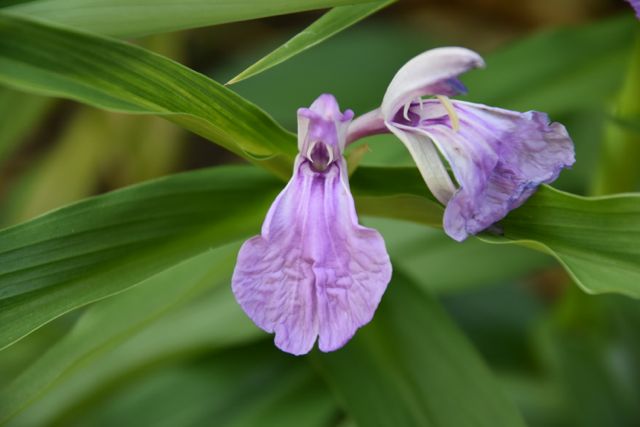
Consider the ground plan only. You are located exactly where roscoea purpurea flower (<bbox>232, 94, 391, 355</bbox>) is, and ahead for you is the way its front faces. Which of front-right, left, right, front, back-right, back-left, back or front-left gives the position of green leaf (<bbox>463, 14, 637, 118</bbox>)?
back-left

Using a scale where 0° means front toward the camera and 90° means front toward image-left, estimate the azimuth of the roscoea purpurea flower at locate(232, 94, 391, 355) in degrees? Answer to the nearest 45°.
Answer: approximately 0°
